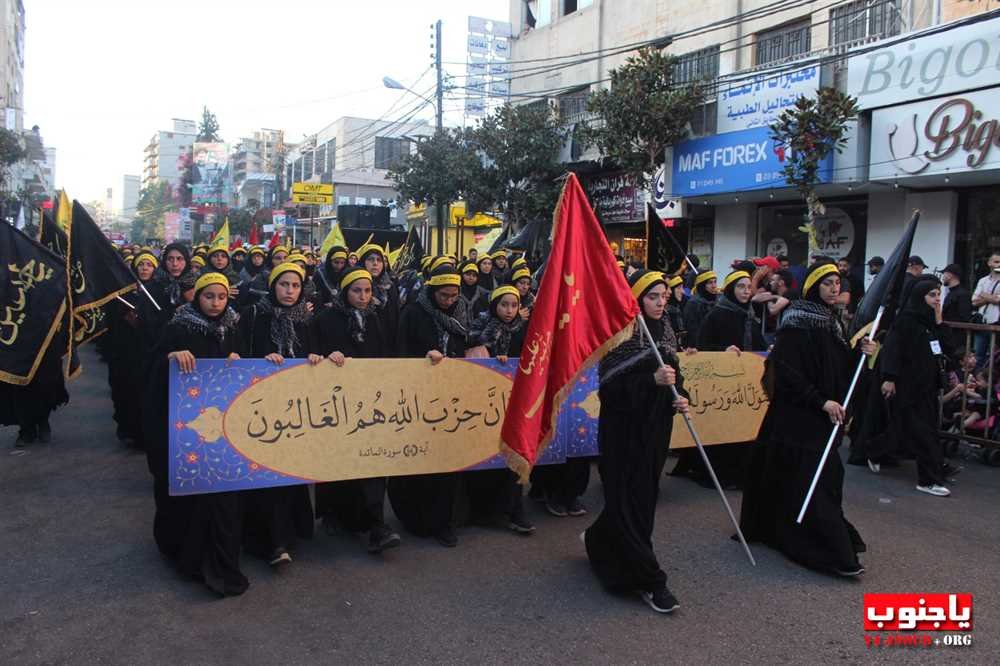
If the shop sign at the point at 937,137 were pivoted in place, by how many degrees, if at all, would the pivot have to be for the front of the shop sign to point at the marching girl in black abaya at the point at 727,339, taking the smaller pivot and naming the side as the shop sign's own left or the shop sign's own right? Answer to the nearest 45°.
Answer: approximately 45° to the shop sign's own left

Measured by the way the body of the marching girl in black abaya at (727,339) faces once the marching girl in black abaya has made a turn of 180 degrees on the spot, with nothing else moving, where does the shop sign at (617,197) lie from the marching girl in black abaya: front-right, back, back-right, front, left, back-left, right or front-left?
front-right

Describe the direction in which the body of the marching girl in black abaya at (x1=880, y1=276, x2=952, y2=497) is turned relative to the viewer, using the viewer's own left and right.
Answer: facing the viewer and to the right of the viewer

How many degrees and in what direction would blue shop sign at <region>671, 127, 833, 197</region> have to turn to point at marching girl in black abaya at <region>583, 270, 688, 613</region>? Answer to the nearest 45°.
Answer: approximately 45° to its left

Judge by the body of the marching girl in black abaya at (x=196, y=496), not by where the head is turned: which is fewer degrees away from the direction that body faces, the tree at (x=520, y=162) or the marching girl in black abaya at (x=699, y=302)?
the marching girl in black abaya

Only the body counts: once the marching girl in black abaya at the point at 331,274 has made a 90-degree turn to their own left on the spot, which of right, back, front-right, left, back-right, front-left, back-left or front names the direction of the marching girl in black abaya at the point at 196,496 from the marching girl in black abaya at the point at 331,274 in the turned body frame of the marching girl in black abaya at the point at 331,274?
back-right

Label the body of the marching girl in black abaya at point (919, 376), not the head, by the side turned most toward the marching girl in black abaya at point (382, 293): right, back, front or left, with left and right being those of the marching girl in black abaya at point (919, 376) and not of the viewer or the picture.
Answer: right

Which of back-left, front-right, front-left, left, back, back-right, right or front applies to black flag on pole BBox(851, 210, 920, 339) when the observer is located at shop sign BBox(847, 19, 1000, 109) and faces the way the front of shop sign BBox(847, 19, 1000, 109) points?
front-left

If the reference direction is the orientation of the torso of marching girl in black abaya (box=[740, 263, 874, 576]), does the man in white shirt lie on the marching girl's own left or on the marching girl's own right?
on the marching girl's own left

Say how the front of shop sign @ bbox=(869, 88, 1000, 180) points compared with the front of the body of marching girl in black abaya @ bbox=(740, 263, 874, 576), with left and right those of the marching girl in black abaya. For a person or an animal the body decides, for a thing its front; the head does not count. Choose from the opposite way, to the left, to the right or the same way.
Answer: to the right

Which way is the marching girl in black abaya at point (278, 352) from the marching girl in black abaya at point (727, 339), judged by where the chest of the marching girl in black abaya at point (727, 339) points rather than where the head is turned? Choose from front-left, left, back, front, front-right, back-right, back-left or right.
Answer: right

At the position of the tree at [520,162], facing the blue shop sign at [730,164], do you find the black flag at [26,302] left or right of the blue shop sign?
right

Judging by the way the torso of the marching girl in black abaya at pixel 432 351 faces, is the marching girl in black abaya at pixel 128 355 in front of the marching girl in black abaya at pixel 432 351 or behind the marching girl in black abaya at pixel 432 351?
behind
